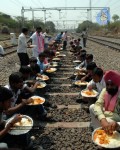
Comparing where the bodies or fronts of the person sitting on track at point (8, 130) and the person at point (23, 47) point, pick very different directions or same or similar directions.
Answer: same or similar directions

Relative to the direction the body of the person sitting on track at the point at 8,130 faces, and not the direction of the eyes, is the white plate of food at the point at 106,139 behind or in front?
in front

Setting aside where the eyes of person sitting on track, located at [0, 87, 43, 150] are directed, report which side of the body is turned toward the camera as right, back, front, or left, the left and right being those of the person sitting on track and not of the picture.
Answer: right

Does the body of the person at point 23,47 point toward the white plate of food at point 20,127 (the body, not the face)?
no

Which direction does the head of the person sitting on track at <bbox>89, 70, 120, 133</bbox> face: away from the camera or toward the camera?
toward the camera

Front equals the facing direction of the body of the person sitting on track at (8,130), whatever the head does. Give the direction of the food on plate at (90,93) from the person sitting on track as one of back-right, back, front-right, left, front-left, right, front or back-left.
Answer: front-left

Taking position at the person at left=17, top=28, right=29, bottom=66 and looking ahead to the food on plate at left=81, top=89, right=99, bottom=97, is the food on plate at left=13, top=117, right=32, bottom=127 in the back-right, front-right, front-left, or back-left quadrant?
front-right

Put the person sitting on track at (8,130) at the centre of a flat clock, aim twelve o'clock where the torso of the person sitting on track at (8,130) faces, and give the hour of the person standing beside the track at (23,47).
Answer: the person standing beside the track at (23,47) is roughly at 9 o'clock from the person sitting on track at (8,130).

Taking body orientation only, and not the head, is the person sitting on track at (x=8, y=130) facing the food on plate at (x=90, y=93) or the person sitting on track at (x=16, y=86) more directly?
the food on plate

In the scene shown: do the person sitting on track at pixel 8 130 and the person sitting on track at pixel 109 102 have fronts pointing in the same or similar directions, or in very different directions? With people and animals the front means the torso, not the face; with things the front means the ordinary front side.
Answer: very different directions

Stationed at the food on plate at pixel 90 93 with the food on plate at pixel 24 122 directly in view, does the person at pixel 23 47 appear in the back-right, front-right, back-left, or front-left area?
back-right

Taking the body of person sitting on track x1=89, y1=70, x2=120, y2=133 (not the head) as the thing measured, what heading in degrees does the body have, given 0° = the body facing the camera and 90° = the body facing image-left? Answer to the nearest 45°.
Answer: approximately 45°
